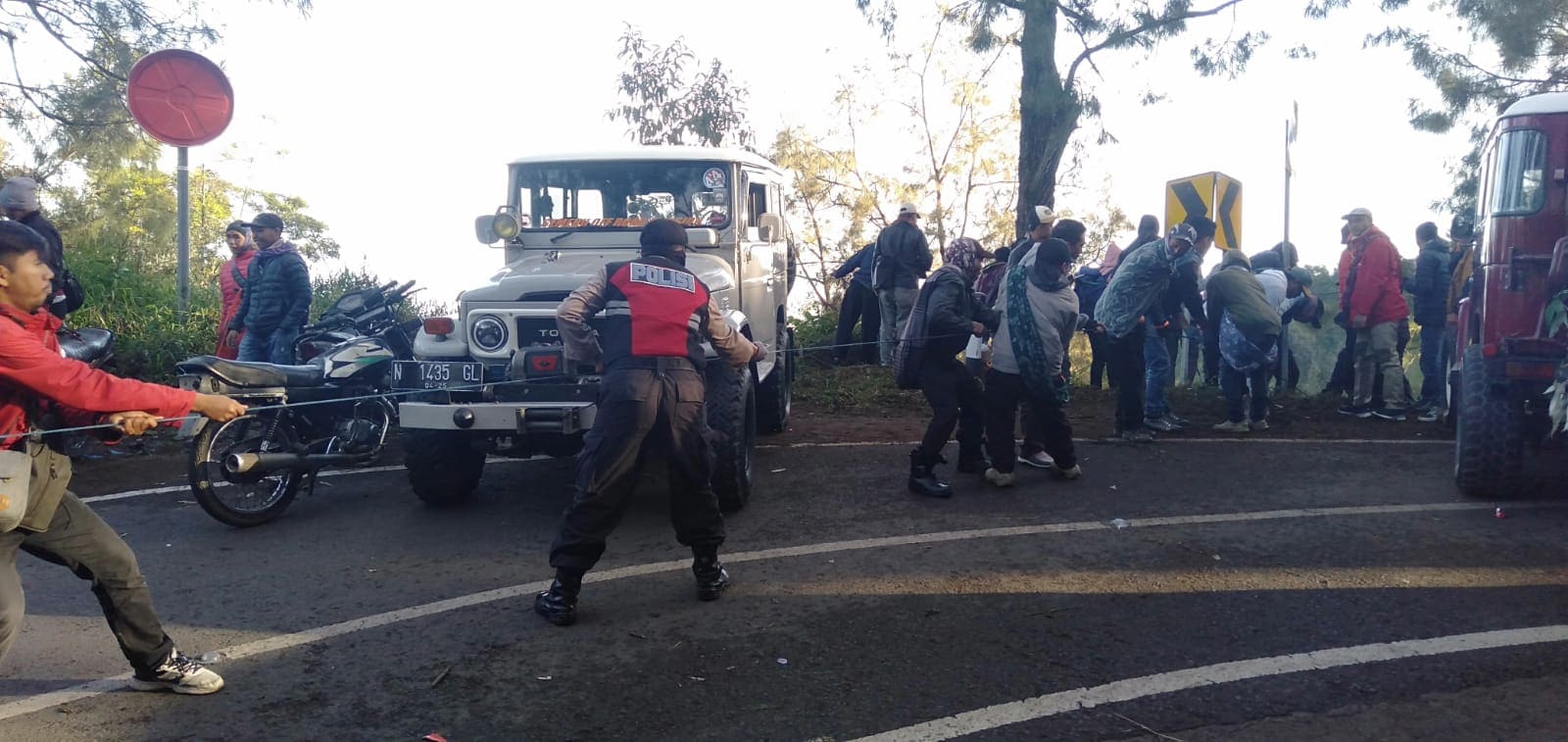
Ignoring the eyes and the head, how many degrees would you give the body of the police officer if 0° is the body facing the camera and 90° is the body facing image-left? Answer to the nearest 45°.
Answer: approximately 180°

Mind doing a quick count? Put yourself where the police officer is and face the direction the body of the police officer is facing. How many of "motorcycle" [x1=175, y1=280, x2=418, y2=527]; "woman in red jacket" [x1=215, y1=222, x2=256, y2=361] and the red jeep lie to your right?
1

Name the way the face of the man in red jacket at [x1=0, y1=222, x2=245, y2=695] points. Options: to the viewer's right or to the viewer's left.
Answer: to the viewer's right

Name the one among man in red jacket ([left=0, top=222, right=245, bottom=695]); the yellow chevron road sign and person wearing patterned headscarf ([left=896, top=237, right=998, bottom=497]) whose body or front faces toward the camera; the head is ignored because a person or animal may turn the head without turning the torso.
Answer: the yellow chevron road sign

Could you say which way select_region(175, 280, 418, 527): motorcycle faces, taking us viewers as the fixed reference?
facing away from the viewer and to the right of the viewer

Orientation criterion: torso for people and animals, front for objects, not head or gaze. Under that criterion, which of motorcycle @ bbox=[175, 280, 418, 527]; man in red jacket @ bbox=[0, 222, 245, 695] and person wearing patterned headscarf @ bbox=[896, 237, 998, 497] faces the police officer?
the man in red jacket

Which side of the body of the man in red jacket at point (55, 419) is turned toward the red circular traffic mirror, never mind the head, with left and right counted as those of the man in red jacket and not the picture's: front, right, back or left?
left

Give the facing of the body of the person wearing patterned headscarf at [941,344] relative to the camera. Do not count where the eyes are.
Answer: to the viewer's right

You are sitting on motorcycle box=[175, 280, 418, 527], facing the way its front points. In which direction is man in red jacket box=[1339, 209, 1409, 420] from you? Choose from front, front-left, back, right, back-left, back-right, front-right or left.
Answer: front-right

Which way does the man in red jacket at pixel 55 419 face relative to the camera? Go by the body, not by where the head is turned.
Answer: to the viewer's right

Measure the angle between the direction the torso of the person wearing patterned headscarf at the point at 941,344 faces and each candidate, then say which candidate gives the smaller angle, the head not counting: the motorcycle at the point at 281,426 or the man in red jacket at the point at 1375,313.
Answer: the man in red jacket

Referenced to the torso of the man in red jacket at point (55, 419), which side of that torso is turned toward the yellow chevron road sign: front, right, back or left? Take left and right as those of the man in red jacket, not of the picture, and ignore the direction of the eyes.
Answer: front

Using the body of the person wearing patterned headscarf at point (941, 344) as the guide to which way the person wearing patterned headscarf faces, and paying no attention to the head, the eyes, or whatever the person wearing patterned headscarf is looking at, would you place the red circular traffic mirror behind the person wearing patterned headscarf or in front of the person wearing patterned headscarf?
behind

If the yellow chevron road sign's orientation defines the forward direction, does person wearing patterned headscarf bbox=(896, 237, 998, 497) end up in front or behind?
in front

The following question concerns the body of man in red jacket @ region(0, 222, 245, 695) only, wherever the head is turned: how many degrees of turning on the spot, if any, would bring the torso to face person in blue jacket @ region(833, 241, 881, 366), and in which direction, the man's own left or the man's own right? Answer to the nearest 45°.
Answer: approximately 45° to the man's own left

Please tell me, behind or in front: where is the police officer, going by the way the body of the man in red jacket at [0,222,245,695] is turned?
in front

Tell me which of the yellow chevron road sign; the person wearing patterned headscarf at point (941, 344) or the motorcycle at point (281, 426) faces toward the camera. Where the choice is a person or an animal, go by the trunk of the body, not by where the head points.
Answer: the yellow chevron road sign
